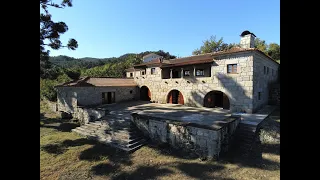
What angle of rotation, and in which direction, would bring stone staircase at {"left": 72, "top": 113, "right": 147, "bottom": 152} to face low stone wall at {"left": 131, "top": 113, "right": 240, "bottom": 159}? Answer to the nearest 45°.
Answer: approximately 90° to its left

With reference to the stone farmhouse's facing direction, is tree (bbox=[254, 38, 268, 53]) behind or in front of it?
behind

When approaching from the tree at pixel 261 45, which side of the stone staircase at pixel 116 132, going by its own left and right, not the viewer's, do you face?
back

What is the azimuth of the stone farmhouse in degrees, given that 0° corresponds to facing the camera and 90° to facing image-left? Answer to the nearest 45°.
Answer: approximately 45°

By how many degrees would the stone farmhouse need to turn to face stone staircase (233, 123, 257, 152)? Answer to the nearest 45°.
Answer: approximately 45° to its left

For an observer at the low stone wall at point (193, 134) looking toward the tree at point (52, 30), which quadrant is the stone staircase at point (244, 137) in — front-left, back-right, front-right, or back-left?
back-right

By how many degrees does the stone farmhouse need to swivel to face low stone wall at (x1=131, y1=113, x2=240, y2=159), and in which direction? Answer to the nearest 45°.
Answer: approximately 45° to its left

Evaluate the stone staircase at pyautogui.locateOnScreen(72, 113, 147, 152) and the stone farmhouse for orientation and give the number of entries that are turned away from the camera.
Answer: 0

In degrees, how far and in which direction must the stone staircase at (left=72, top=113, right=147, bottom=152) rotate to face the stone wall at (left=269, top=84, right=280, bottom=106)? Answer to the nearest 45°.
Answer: approximately 135° to its left

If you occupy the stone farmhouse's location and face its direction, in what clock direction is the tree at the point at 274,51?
The tree is roughly at 6 o'clock from the stone farmhouse.

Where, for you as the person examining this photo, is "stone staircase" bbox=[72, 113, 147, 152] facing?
facing the viewer and to the left of the viewer

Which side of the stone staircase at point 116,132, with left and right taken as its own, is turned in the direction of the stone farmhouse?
back

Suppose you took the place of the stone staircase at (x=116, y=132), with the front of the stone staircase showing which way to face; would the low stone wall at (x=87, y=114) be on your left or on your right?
on your right
